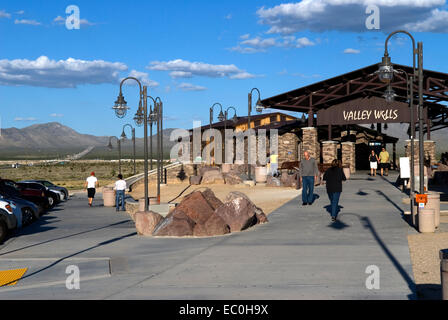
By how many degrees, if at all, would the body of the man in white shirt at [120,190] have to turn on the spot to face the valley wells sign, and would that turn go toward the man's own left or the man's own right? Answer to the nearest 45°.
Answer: approximately 45° to the man's own right

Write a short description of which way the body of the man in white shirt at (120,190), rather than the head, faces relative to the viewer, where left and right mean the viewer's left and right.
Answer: facing away from the viewer

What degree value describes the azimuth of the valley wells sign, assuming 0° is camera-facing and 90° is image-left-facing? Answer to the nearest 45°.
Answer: approximately 0°

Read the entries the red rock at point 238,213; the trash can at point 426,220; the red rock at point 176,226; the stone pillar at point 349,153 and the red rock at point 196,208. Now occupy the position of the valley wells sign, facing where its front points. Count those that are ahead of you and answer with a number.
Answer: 4

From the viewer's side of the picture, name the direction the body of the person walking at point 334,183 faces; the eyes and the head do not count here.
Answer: away from the camera

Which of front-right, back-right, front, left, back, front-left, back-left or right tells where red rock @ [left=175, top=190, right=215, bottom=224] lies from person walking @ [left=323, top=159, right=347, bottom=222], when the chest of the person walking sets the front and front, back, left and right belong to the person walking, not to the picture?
left

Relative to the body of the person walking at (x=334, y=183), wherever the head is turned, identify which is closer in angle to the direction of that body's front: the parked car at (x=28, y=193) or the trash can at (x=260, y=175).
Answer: the trash can
